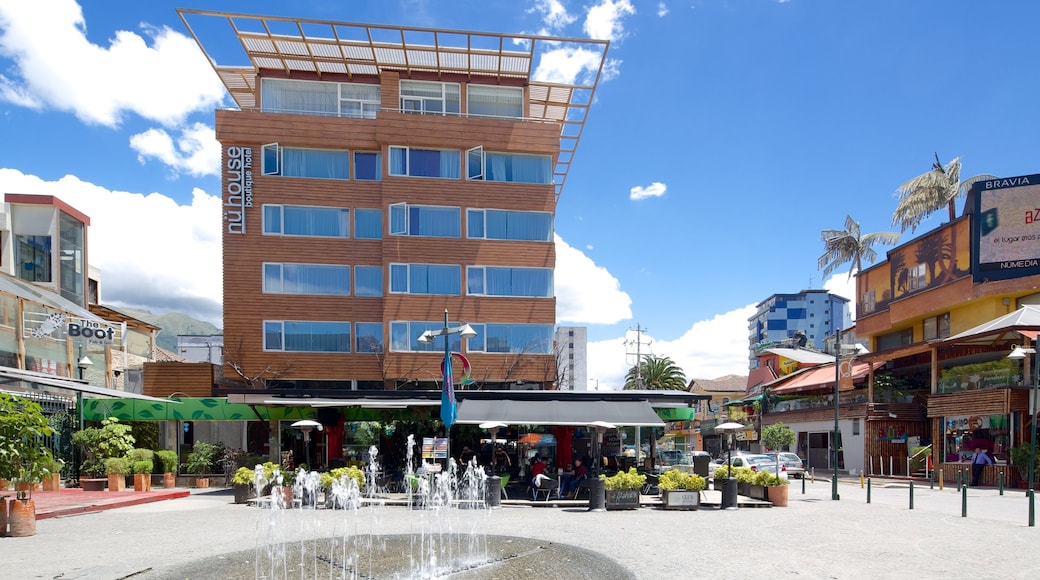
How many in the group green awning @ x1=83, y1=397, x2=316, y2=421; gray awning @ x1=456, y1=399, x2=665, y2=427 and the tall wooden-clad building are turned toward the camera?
3

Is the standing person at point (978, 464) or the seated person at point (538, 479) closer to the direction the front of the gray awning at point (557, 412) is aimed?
the seated person

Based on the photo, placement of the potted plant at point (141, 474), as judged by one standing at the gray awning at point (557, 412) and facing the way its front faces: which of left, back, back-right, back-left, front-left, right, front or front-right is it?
right

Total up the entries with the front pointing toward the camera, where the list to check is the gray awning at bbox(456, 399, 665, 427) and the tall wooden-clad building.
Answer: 2

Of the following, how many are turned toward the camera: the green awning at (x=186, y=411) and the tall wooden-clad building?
2

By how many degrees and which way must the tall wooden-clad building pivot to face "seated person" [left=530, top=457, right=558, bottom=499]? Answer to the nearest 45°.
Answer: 0° — it already faces them
